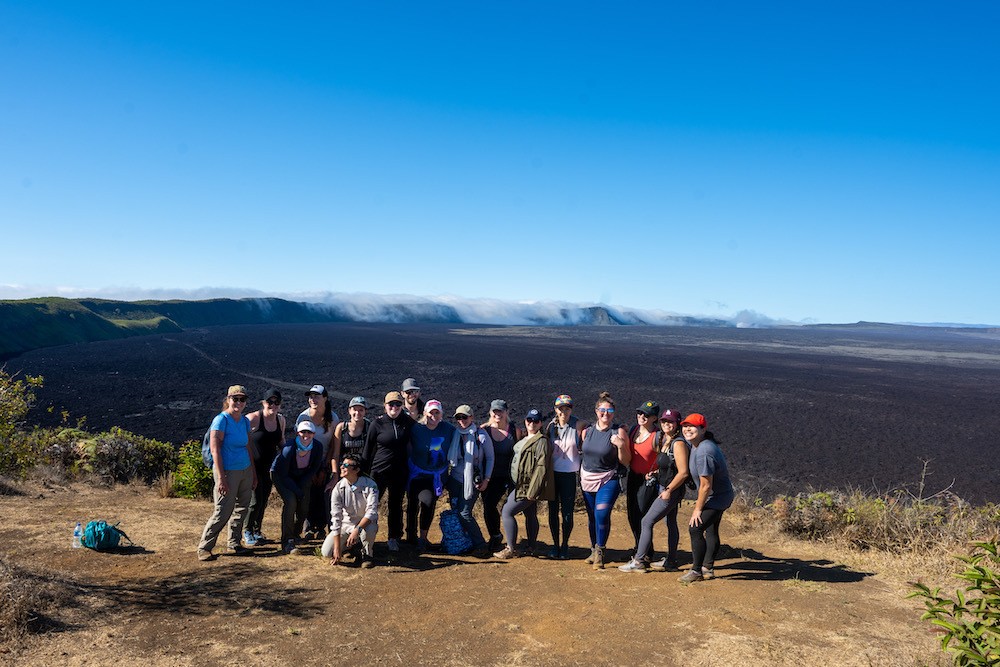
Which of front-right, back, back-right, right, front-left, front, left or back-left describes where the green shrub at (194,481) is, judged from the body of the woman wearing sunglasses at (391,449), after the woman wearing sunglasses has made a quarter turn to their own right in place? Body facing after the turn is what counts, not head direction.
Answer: front-right

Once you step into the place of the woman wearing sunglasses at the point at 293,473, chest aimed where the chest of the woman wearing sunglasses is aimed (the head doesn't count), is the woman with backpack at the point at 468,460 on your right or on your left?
on your left

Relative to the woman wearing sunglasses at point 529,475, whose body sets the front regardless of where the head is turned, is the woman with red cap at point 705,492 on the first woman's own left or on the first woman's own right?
on the first woman's own left

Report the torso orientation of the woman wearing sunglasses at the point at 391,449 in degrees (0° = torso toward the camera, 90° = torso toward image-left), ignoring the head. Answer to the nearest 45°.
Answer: approximately 0°

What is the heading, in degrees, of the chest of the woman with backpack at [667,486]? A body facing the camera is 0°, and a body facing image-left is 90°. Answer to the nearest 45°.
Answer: approximately 45°

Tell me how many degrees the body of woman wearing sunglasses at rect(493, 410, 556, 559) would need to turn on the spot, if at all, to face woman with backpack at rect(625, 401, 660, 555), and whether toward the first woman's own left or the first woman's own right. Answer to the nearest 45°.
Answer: approximately 135° to the first woman's own left

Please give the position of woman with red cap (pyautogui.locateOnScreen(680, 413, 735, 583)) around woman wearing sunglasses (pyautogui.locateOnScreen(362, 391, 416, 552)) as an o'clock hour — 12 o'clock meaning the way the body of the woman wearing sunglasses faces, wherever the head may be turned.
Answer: The woman with red cap is roughly at 10 o'clock from the woman wearing sunglasses.

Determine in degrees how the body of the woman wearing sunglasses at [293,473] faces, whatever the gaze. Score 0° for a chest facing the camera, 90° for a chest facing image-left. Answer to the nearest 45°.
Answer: approximately 0°

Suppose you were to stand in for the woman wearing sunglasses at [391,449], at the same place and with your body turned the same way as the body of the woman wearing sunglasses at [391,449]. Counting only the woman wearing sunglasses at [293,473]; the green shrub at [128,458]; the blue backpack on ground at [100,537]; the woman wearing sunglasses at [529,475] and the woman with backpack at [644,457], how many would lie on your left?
2

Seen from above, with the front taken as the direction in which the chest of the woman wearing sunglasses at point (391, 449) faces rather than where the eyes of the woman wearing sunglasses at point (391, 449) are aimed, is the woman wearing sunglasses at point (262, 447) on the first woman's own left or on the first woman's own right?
on the first woman's own right

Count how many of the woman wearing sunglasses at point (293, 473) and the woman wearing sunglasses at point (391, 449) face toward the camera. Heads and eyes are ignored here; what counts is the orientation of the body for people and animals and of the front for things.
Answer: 2

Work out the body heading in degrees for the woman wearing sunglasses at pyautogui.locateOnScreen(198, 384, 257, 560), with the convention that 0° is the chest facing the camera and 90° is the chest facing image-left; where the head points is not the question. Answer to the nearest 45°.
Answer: approximately 315°
